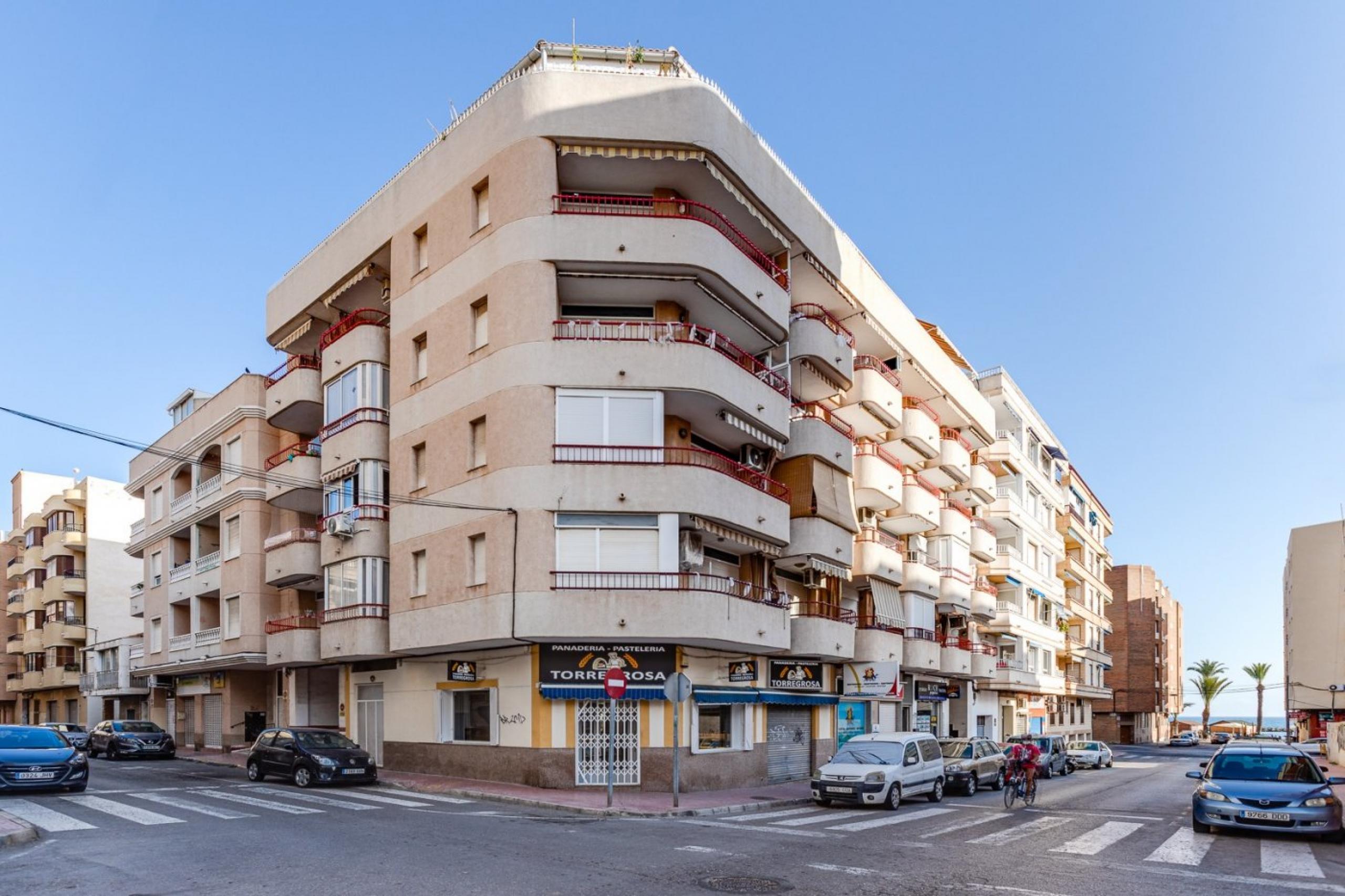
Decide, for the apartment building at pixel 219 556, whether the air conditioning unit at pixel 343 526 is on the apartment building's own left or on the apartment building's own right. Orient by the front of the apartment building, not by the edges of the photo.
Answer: on the apartment building's own left

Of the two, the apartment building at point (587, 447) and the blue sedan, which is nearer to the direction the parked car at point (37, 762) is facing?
the blue sedan

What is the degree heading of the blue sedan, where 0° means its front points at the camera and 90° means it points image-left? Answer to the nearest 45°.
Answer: approximately 0°

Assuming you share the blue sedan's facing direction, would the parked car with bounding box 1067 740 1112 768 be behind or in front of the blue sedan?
behind

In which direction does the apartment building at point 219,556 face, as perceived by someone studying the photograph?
facing the viewer and to the left of the viewer

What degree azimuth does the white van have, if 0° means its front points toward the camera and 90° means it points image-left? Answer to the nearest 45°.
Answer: approximately 45°

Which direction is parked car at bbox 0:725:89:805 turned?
toward the camera

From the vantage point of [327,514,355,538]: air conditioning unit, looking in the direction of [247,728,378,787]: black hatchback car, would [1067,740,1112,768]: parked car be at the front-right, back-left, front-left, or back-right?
back-left

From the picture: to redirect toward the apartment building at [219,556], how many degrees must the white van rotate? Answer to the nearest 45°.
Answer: approximately 90° to its right

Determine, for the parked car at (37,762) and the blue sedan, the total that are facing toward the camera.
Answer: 2
